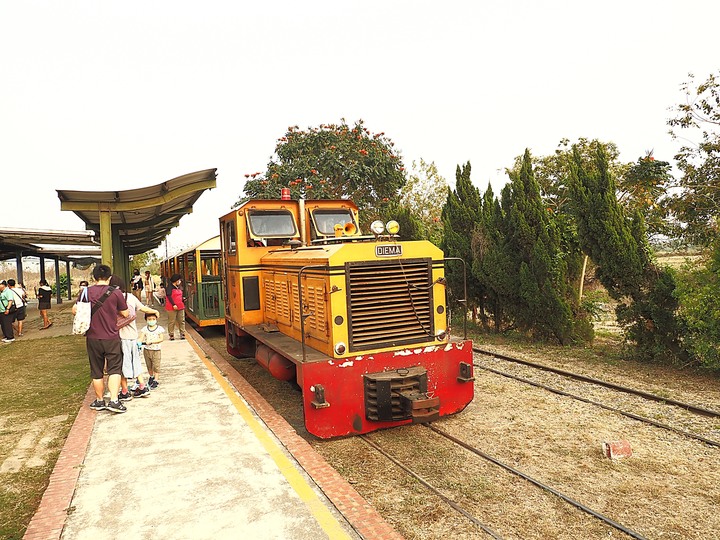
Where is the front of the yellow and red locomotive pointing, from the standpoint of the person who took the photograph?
facing the viewer and to the right of the viewer

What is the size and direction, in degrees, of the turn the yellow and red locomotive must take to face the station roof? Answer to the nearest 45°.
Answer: approximately 180°

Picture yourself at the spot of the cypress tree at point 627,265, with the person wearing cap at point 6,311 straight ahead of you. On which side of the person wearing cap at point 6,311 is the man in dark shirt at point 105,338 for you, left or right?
left

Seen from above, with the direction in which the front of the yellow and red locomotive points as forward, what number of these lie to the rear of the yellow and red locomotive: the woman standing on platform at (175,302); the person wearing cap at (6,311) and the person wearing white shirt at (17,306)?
3

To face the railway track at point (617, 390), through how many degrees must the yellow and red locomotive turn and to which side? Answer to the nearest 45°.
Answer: approximately 45° to its left

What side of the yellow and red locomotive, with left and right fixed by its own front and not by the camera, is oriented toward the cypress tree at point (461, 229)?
left

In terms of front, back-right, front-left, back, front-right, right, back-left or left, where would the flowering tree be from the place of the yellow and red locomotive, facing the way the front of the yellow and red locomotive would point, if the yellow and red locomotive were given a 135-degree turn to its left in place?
front

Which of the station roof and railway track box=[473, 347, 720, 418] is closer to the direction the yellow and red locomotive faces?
the railway track

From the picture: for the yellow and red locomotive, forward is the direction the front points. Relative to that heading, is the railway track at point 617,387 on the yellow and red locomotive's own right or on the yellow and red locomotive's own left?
on the yellow and red locomotive's own left

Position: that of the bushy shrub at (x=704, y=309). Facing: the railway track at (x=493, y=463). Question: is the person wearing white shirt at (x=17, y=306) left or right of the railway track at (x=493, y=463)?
right

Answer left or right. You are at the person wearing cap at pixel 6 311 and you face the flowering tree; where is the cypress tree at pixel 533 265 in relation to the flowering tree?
right

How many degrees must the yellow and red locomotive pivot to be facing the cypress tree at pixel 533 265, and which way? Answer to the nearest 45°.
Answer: approximately 90° to its left

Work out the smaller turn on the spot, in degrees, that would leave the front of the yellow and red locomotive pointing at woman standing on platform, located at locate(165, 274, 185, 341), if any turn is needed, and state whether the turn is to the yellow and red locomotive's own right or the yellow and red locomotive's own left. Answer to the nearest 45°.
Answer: approximately 180°
